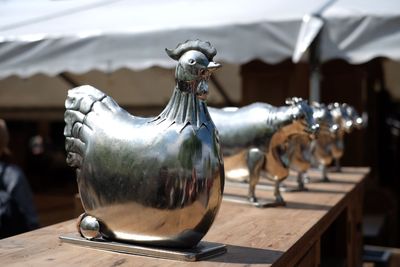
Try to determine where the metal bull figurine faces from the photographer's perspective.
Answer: facing to the right of the viewer

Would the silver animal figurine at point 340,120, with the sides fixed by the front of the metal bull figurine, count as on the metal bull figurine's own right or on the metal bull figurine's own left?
on the metal bull figurine's own left

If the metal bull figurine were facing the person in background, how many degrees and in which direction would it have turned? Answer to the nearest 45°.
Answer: approximately 135° to its left

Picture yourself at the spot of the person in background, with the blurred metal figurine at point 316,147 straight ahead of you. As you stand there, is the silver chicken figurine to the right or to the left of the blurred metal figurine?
right
